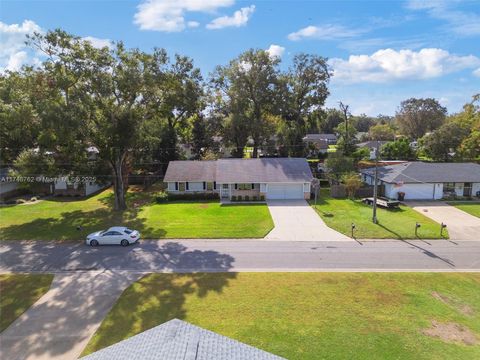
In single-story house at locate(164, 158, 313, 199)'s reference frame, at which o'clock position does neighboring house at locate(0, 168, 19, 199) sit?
The neighboring house is roughly at 3 o'clock from the single-story house.

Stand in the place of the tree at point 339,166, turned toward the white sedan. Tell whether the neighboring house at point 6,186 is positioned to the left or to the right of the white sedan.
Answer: right

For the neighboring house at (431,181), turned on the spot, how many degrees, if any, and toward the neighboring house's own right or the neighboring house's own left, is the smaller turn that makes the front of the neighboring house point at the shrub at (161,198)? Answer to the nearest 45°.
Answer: approximately 45° to the neighboring house's own right

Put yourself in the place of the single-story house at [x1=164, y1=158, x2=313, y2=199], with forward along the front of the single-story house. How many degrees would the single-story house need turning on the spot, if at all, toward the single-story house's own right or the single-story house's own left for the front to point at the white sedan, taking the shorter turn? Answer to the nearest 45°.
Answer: approximately 45° to the single-story house's own right

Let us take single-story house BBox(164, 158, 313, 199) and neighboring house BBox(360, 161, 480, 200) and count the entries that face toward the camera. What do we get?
2

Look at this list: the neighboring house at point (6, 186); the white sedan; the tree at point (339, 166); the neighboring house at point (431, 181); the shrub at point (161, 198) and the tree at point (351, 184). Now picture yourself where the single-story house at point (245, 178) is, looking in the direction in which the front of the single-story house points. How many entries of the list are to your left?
3

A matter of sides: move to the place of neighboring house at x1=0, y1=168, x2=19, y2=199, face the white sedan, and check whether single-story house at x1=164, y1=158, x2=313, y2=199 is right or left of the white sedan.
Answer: left

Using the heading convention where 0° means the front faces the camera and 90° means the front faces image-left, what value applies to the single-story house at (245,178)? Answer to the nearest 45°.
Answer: approximately 0°

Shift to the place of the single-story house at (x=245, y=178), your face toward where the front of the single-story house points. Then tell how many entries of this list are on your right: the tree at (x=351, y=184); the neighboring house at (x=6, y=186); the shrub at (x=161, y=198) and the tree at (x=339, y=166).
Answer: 2

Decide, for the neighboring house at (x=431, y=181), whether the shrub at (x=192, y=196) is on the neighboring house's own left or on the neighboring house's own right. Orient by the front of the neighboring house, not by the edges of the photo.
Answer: on the neighboring house's own right

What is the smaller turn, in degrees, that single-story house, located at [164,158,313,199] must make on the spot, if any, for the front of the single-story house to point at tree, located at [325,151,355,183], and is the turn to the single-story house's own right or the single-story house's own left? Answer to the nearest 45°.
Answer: approximately 90° to the single-story house's own left

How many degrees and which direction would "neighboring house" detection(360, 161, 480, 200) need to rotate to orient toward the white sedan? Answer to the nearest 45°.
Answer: approximately 45° to its right

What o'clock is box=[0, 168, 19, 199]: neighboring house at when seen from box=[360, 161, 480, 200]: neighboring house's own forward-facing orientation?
box=[0, 168, 19, 199]: neighboring house is roughly at 2 o'clock from box=[360, 161, 480, 200]: neighboring house.

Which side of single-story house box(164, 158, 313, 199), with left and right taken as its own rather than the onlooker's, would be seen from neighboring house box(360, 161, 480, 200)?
left
